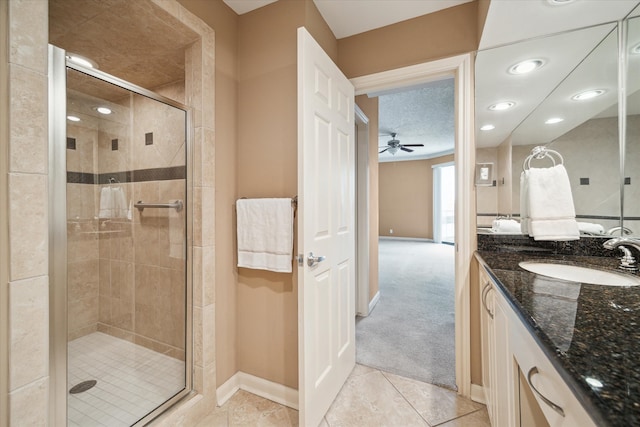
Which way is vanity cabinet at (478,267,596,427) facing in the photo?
to the viewer's left

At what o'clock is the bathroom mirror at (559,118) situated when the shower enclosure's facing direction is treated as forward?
The bathroom mirror is roughly at 12 o'clock from the shower enclosure.

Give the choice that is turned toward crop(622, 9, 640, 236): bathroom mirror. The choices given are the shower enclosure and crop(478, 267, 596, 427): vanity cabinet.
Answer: the shower enclosure

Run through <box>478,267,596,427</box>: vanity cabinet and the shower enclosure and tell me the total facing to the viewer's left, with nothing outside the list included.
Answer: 1

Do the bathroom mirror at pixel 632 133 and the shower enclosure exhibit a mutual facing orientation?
yes

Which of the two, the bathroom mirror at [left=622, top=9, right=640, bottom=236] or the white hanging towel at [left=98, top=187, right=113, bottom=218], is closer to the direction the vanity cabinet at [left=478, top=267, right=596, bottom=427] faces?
the white hanging towel

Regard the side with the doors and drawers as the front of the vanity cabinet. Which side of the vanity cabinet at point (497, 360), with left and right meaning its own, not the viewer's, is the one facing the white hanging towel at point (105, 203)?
front

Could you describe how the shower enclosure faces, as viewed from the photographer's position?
facing the viewer and to the right of the viewer

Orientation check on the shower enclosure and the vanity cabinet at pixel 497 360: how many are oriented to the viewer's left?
1

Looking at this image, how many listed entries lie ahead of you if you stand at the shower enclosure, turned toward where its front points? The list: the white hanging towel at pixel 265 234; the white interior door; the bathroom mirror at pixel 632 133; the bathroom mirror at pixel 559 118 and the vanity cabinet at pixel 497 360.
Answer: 5

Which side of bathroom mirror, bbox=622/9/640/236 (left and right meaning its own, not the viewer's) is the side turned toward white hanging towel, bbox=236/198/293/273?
front
